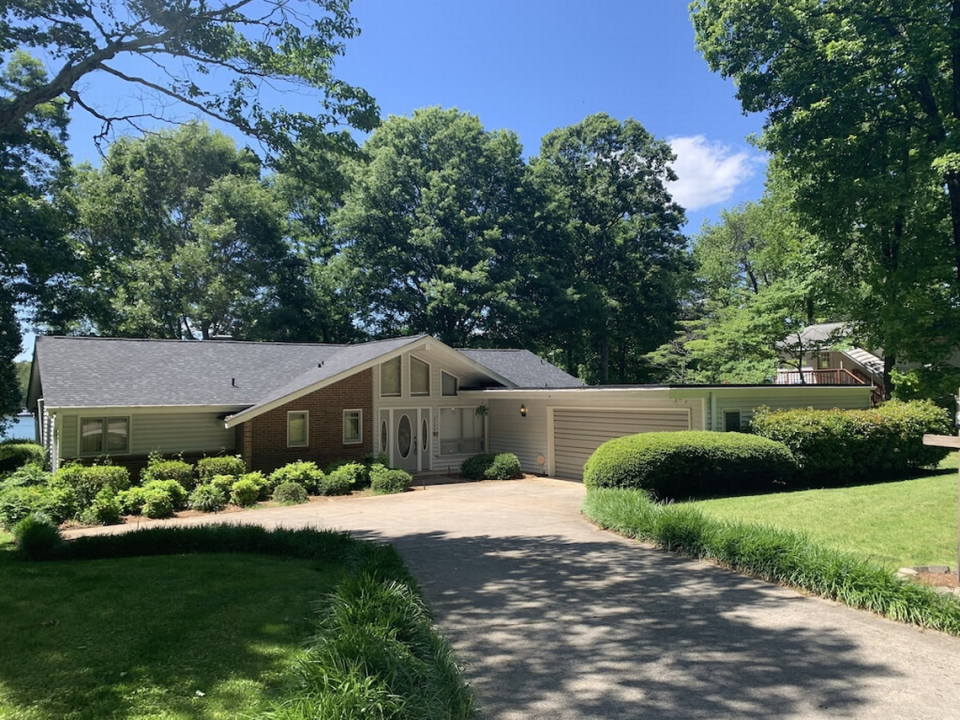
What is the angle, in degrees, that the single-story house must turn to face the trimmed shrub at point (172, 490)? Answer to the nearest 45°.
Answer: approximately 45° to its right

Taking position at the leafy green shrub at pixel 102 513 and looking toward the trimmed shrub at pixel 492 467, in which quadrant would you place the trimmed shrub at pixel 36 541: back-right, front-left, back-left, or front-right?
back-right

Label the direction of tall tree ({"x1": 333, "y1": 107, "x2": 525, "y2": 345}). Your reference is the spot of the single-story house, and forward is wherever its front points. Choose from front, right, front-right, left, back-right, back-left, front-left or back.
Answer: back

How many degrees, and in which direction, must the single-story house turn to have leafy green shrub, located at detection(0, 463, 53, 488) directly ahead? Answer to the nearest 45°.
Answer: approximately 45° to its right

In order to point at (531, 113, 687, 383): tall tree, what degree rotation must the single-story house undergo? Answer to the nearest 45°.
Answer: approximately 135° to its left

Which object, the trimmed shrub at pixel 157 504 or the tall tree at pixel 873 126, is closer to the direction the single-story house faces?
the trimmed shrub

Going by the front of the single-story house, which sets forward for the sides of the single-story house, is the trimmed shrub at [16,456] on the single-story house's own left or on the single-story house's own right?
on the single-story house's own right

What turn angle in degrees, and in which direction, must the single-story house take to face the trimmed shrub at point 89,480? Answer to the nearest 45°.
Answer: approximately 45° to its right

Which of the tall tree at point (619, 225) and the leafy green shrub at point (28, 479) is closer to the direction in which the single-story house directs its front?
the leafy green shrub

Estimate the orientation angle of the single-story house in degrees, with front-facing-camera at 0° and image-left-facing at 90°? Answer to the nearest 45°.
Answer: approximately 0°

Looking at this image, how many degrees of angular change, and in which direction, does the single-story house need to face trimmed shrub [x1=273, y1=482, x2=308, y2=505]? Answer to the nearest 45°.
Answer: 0° — it already faces it
